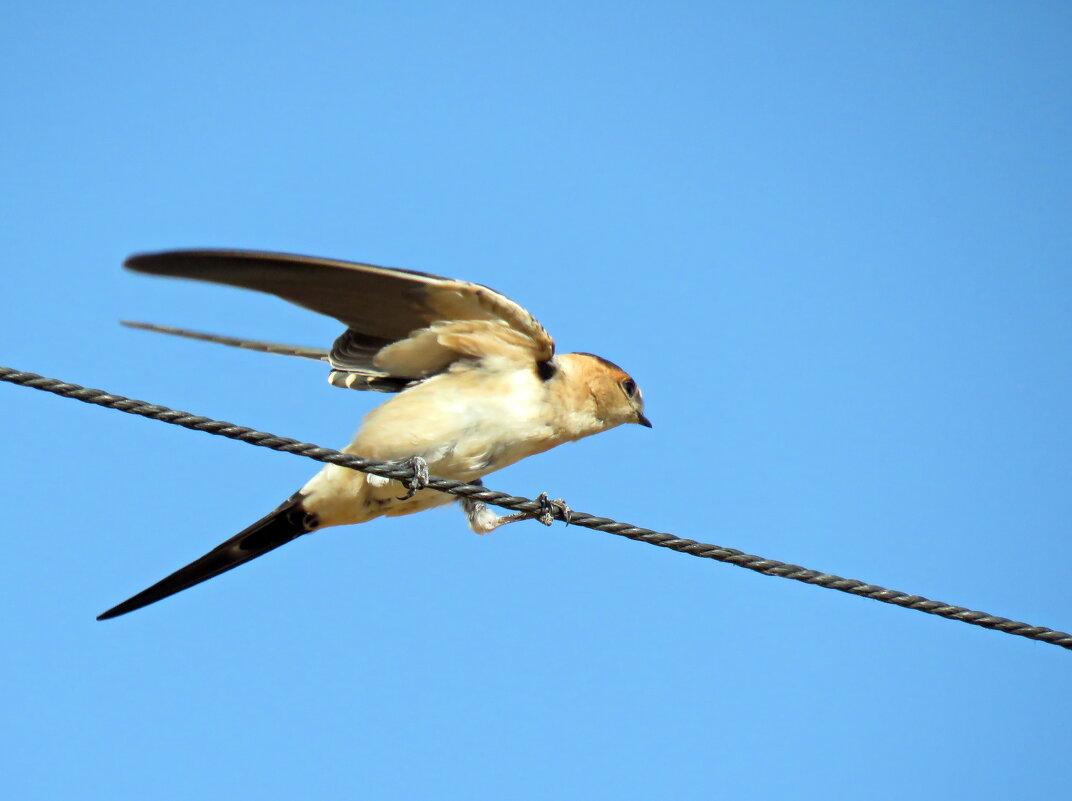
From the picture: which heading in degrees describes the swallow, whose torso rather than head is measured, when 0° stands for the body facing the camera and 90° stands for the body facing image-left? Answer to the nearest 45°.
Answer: approximately 270°
